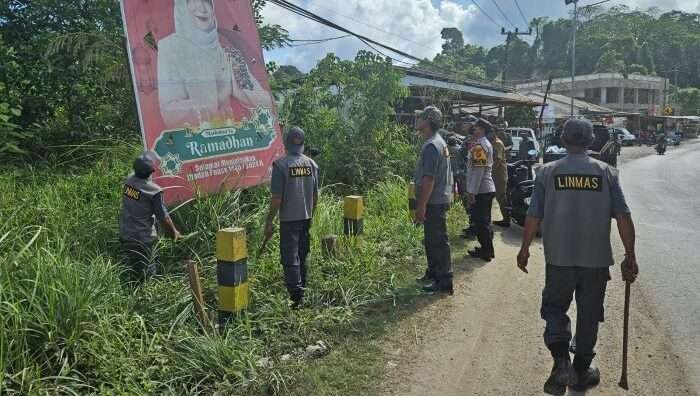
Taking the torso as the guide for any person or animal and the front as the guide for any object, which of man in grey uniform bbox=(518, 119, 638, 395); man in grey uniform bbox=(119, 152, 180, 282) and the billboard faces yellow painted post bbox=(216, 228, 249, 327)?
the billboard

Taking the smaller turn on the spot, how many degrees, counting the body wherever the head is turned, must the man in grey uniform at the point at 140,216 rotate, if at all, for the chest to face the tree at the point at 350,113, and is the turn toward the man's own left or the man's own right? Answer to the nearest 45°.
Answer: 0° — they already face it

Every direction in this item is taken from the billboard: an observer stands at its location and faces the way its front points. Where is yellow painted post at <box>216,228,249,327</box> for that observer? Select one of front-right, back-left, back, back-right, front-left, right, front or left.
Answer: front

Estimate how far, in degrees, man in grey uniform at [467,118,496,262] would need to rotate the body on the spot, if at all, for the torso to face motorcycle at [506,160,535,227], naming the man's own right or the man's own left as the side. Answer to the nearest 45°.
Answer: approximately 90° to the man's own right

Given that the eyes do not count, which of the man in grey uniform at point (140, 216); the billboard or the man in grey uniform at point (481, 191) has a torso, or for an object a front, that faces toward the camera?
the billboard

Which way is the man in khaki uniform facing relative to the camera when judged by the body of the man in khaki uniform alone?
to the viewer's left

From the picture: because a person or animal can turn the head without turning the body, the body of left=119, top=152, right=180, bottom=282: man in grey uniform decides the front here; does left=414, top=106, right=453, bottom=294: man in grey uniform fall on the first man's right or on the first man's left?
on the first man's right

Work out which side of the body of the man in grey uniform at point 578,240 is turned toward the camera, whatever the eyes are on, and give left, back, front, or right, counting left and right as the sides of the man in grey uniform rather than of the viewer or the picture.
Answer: back

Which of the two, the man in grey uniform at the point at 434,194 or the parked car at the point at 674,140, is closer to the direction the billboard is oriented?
the man in grey uniform

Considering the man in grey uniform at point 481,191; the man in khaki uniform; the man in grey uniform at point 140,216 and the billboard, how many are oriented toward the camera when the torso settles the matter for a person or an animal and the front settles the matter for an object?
1

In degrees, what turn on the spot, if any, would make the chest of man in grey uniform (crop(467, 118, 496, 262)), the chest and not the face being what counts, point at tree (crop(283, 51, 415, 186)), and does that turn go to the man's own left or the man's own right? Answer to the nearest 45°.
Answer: approximately 45° to the man's own right

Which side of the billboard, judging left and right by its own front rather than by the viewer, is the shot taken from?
front
